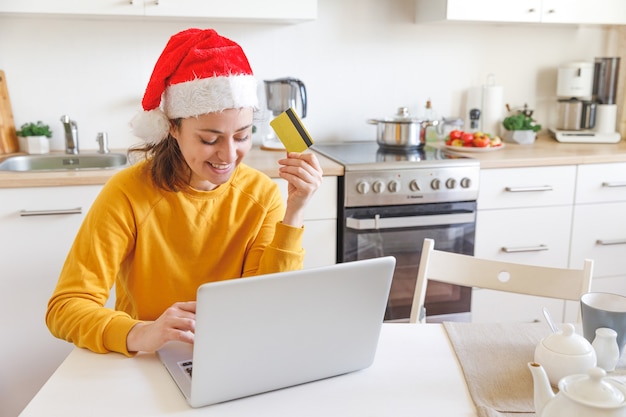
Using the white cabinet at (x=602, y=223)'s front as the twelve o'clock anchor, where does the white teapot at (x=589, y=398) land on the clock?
The white teapot is roughly at 12 o'clock from the white cabinet.

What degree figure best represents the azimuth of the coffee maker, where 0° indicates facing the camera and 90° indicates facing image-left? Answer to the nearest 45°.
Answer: approximately 0°

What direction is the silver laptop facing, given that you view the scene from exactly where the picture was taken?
facing away from the viewer and to the left of the viewer

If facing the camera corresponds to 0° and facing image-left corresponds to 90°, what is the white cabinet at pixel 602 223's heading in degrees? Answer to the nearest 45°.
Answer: approximately 0°

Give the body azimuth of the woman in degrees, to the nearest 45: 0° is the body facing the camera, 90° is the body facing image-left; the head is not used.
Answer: approximately 315°

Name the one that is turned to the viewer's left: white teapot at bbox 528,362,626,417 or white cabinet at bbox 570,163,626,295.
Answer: the white teapot

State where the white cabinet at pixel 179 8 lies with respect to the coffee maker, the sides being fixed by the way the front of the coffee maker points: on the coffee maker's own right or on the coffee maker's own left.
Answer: on the coffee maker's own right

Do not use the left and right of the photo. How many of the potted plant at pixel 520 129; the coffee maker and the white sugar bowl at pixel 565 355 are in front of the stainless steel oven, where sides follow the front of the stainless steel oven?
1

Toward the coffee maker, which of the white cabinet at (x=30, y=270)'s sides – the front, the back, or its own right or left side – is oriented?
left

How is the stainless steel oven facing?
toward the camera

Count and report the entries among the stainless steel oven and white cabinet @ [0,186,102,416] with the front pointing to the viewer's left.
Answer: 0

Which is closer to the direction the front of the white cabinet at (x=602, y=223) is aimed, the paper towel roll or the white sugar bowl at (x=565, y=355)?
the white sugar bowl

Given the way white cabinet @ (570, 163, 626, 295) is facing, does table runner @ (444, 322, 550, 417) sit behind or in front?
in front

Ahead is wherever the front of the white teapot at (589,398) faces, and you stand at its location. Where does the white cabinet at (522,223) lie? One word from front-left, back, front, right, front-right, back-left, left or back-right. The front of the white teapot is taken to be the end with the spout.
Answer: right

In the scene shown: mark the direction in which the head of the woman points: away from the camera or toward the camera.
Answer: toward the camera

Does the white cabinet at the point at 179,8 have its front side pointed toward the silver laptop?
yes
